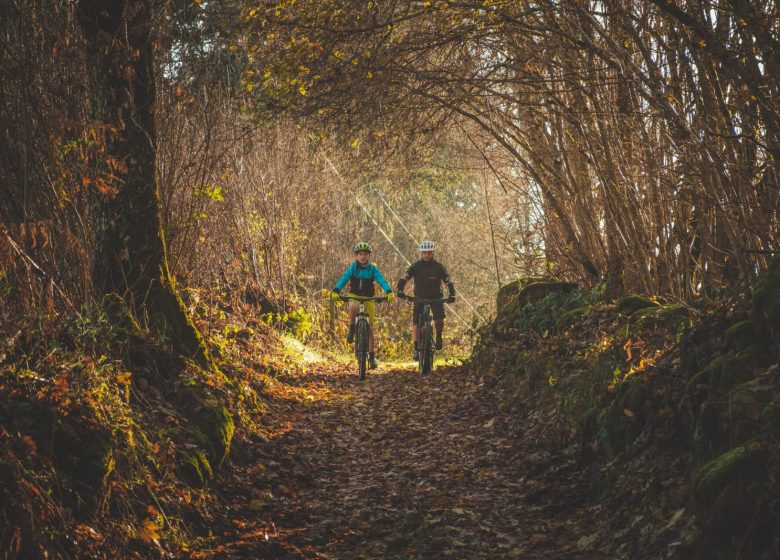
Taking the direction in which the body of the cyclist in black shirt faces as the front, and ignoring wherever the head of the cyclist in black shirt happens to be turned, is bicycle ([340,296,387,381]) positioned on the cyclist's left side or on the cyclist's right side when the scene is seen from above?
on the cyclist's right side

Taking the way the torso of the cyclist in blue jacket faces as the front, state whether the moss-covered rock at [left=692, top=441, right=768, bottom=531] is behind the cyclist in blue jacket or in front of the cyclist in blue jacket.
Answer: in front

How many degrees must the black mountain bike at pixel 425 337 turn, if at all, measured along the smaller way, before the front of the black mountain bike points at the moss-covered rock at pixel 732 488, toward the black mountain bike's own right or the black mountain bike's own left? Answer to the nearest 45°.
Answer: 0° — it already faces it

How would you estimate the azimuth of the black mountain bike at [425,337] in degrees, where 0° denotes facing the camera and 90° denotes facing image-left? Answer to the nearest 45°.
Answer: approximately 0°

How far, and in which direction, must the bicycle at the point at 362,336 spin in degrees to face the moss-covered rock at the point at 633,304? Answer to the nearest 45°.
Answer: approximately 45° to its left

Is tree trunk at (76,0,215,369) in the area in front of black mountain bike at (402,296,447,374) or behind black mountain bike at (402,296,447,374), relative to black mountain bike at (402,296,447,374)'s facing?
in front

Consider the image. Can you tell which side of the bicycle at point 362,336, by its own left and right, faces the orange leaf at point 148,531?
front
